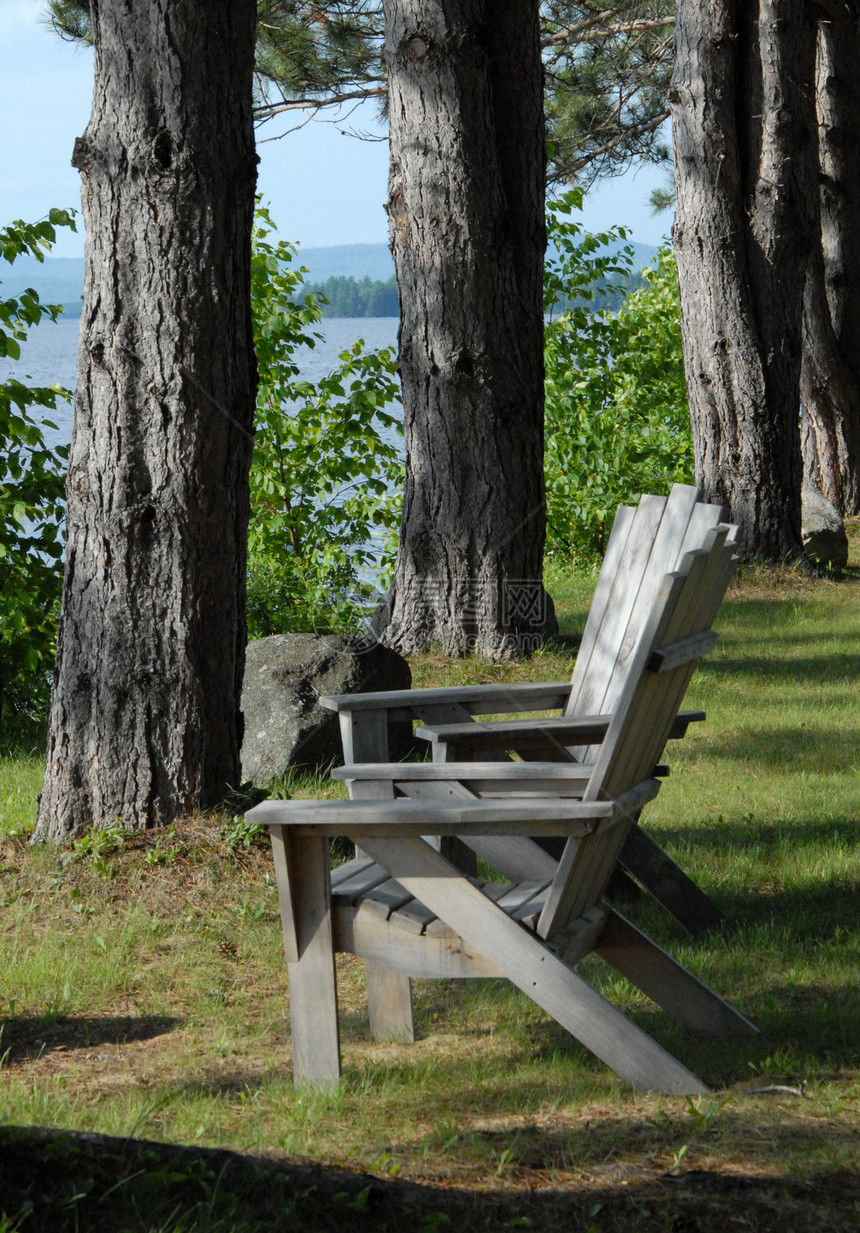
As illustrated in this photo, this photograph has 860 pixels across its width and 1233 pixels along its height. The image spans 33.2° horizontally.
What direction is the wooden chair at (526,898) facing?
to the viewer's left

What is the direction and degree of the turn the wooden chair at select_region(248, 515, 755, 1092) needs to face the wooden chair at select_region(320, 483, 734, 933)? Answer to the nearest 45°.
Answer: approximately 90° to its right

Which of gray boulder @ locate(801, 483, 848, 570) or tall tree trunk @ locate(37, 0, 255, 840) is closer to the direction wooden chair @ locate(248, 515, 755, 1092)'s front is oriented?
the tall tree trunk

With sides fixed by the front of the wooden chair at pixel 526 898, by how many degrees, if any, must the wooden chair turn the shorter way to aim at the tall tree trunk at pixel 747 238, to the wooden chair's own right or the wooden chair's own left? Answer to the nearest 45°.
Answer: approximately 90° to the wooden chair's own right

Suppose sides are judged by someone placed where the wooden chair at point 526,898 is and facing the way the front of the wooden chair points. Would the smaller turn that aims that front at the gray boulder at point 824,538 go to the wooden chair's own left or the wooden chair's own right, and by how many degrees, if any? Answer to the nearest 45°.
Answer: approximately 90° to the wooden chair's own right

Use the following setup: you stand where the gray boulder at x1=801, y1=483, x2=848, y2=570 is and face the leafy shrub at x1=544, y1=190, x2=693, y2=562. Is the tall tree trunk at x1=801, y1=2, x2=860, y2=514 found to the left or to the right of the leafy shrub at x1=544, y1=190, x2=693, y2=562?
right

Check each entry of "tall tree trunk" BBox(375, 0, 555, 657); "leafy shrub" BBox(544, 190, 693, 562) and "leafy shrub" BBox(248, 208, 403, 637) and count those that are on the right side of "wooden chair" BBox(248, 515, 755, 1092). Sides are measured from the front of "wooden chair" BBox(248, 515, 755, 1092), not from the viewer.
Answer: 3

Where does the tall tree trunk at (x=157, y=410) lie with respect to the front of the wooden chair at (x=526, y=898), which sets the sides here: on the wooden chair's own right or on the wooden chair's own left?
on the wooden chair's own right

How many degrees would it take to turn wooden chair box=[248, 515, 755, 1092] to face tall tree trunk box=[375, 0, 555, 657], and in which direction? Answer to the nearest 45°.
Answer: approximately 90° to its right
